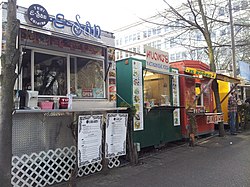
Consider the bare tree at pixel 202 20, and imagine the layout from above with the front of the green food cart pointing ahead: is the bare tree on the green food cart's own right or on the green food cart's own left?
on the green food cart's own left

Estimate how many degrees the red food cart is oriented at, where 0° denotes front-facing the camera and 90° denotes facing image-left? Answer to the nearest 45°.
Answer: approximately 315°

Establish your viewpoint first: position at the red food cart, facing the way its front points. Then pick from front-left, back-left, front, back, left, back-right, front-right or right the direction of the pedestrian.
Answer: left

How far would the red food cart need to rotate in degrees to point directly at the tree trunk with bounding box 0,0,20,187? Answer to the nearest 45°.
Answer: approximately 45° to its right

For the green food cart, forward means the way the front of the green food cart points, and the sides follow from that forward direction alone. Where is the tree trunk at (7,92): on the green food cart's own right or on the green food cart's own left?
on the green food cart's own right

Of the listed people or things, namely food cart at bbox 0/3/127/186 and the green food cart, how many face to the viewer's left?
0

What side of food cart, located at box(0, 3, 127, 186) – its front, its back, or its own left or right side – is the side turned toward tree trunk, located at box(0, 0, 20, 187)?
right

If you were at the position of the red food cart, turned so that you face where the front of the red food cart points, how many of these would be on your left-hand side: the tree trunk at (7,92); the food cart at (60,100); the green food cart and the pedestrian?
1

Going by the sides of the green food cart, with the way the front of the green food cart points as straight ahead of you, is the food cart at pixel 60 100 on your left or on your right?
on your right

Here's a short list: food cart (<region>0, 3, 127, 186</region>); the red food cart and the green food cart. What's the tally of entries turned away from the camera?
0

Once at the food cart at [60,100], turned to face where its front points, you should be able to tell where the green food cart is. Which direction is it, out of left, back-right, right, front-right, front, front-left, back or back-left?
left

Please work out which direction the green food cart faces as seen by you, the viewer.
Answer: facing the viewer and to the right of the viewer

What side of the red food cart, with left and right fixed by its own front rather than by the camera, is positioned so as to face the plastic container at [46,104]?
right
